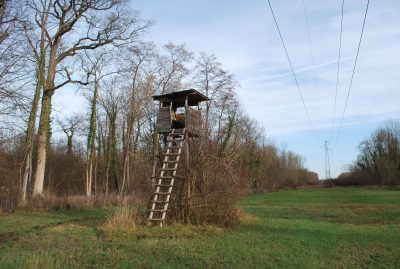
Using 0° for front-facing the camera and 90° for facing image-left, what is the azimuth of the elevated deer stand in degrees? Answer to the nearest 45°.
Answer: approximately 45°
